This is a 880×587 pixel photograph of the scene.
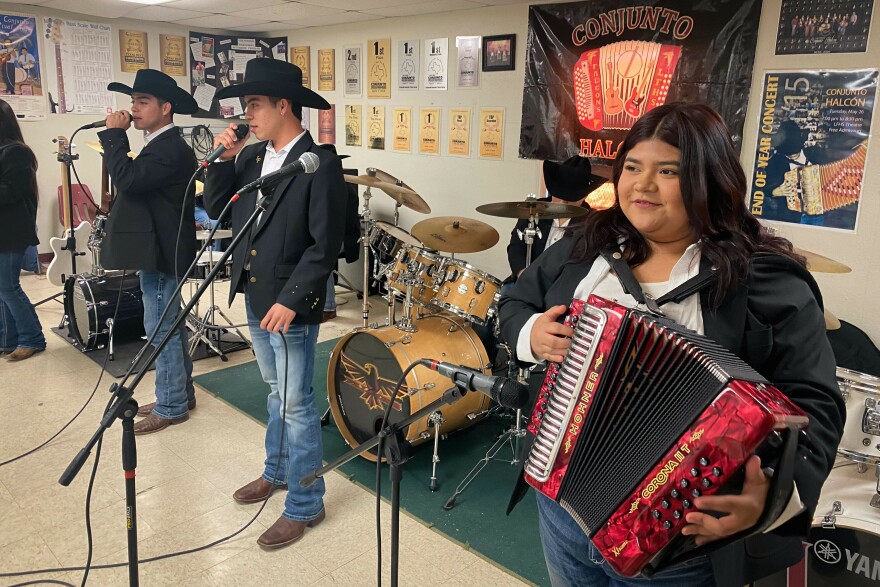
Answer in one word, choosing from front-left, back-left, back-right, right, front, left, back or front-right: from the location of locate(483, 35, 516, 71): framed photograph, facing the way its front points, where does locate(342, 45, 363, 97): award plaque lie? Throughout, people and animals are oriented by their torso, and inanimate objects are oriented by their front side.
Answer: back-right

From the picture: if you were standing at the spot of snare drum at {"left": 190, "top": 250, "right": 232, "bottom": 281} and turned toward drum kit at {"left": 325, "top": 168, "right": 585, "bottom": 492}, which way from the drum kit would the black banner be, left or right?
left

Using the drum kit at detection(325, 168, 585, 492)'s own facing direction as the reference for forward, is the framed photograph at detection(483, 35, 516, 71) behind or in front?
behind

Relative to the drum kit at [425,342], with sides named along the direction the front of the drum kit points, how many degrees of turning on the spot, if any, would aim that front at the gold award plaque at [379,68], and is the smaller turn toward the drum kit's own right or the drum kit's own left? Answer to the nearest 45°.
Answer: approximately 135° to the drum kit's own right

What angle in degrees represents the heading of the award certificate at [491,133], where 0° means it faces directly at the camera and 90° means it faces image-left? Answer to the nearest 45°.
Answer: approximately 0°

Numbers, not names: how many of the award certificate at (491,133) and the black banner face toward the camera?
2

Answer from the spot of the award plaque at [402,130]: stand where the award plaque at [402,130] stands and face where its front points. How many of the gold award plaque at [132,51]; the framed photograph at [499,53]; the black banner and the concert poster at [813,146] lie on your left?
3

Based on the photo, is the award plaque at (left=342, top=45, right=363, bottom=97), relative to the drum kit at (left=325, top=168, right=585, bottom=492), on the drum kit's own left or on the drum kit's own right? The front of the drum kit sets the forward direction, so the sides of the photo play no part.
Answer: on the drum kit's own right

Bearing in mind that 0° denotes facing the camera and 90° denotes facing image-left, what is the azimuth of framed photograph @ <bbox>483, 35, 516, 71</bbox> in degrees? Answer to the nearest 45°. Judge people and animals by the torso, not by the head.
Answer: approximately 0°

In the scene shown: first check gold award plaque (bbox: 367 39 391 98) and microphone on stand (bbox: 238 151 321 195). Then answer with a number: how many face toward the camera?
1
